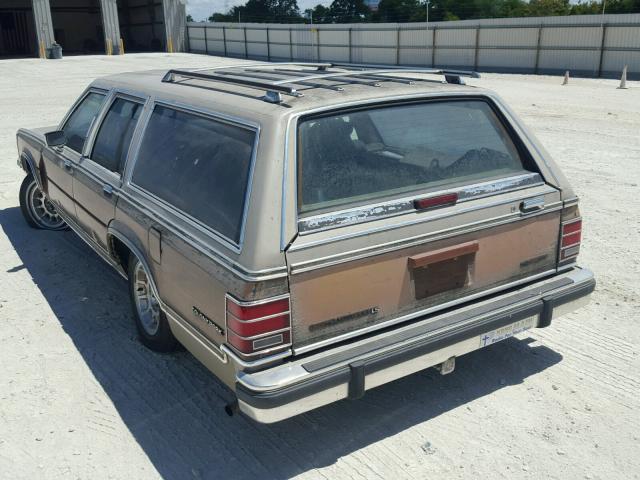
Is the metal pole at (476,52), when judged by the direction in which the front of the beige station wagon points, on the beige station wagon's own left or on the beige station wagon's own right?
on the beige station wagon's own right

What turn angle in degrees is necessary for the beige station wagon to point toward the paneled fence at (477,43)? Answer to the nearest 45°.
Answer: approximately 45° to its right

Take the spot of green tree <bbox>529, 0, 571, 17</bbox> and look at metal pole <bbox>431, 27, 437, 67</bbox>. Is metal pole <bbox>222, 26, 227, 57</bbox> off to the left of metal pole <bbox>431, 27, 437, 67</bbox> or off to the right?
right

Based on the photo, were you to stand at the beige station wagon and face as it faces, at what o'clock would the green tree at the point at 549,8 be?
The green tree is roughly at 2 o'clock from the beige station wagon.

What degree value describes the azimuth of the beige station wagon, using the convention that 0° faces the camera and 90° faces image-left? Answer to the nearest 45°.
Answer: approximately 135°

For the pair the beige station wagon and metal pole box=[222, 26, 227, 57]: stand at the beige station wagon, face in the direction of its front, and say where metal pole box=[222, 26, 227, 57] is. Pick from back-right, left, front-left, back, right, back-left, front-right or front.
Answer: front-right
